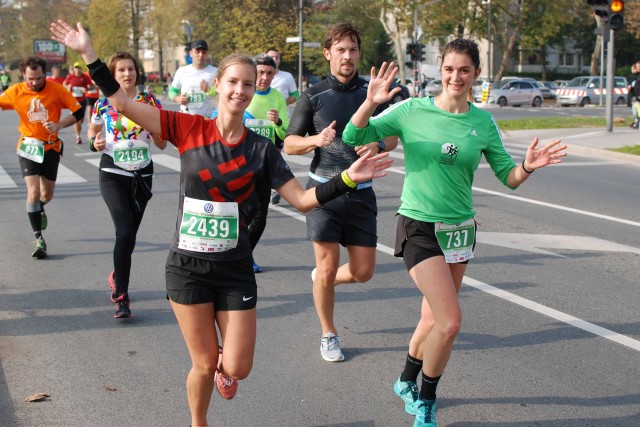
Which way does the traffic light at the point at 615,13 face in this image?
toward the camera

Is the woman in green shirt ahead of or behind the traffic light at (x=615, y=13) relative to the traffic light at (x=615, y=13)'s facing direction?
ahead

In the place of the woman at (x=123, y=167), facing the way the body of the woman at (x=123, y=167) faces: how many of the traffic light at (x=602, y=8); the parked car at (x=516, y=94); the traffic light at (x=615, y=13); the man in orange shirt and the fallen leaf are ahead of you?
1

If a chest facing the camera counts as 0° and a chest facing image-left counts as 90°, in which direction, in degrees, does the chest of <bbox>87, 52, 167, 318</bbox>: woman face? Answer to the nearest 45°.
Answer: approximately 0°

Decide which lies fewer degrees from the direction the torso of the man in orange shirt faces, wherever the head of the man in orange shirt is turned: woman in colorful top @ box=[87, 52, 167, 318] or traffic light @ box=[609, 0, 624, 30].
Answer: the woman in colorful top

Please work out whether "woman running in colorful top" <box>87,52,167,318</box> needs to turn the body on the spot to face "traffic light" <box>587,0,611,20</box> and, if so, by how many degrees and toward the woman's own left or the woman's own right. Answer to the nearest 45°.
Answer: approximately 135° to the woman's own left

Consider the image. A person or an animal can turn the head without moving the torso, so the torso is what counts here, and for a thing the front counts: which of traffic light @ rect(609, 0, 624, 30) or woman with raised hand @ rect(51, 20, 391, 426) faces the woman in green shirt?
the traffic light

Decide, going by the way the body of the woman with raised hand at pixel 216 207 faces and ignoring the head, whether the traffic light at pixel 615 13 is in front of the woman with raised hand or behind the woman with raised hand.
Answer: behind

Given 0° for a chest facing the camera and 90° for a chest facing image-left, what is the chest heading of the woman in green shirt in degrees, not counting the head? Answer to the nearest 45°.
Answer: approximately 0°

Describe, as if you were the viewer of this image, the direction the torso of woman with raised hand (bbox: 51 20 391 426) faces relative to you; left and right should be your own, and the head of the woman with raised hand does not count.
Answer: facing the viewer

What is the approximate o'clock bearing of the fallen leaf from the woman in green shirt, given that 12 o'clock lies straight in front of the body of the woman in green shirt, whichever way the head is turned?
The fallen leaf is roughly at 3 o'clock from the woman in green shirt.

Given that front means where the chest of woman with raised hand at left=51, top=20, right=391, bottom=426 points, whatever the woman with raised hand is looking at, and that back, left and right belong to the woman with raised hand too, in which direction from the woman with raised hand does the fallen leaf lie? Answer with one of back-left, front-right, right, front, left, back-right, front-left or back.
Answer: back-right

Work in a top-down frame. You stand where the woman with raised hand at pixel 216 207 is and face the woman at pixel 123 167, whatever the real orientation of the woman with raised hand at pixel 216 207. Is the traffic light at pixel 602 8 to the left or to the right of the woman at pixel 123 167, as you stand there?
right

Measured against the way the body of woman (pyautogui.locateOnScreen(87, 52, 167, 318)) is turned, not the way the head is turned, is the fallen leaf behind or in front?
in front
